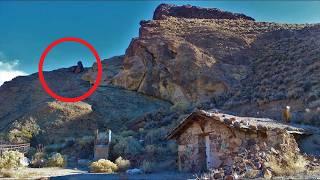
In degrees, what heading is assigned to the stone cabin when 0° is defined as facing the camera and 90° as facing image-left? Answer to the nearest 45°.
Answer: approximately 45°

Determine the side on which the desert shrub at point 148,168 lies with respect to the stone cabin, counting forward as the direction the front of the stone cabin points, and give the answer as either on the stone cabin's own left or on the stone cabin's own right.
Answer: on the stone cabin's own right

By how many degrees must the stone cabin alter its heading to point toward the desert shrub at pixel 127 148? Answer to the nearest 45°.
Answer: approximately 90° to its right

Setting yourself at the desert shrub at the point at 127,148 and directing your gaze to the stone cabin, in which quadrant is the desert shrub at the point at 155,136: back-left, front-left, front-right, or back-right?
back-left

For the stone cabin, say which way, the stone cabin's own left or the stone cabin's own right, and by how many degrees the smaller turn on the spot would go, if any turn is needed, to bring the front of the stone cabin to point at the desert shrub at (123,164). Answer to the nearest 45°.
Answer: approximately 90° to the stone cabin's own right

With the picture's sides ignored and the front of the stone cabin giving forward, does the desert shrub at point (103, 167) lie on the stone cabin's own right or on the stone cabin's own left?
on the stone cabin's own right
